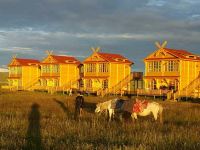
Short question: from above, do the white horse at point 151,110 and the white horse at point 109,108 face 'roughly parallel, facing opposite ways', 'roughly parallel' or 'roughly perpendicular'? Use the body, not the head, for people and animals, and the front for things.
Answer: roughly parallel

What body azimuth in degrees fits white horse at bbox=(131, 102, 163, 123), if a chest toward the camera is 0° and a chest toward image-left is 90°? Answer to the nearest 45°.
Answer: approximately 90°

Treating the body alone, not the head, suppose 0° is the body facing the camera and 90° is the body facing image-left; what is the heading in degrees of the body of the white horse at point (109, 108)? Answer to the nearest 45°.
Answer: approximately 90°

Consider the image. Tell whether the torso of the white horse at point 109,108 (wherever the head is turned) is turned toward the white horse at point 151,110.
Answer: no
